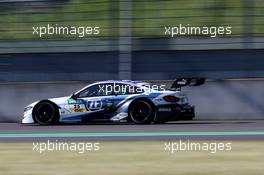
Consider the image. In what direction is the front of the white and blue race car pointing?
to the viewer's left
